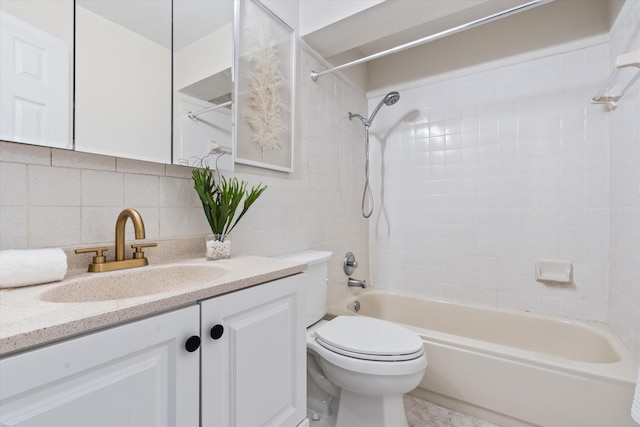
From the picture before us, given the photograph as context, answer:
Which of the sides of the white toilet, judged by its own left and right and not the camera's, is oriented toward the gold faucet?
right

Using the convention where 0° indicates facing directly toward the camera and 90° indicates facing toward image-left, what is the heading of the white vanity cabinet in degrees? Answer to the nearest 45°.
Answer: approximately 315°

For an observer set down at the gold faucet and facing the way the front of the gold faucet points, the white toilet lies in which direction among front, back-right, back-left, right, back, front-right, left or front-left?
front-left

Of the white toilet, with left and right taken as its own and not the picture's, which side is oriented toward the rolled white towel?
right

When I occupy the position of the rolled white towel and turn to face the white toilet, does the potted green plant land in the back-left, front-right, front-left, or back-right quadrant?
front-left

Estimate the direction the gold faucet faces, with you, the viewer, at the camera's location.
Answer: facing the viewer and to the right of the viewer

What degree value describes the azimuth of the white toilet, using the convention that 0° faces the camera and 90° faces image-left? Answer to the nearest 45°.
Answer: approximately 315°
